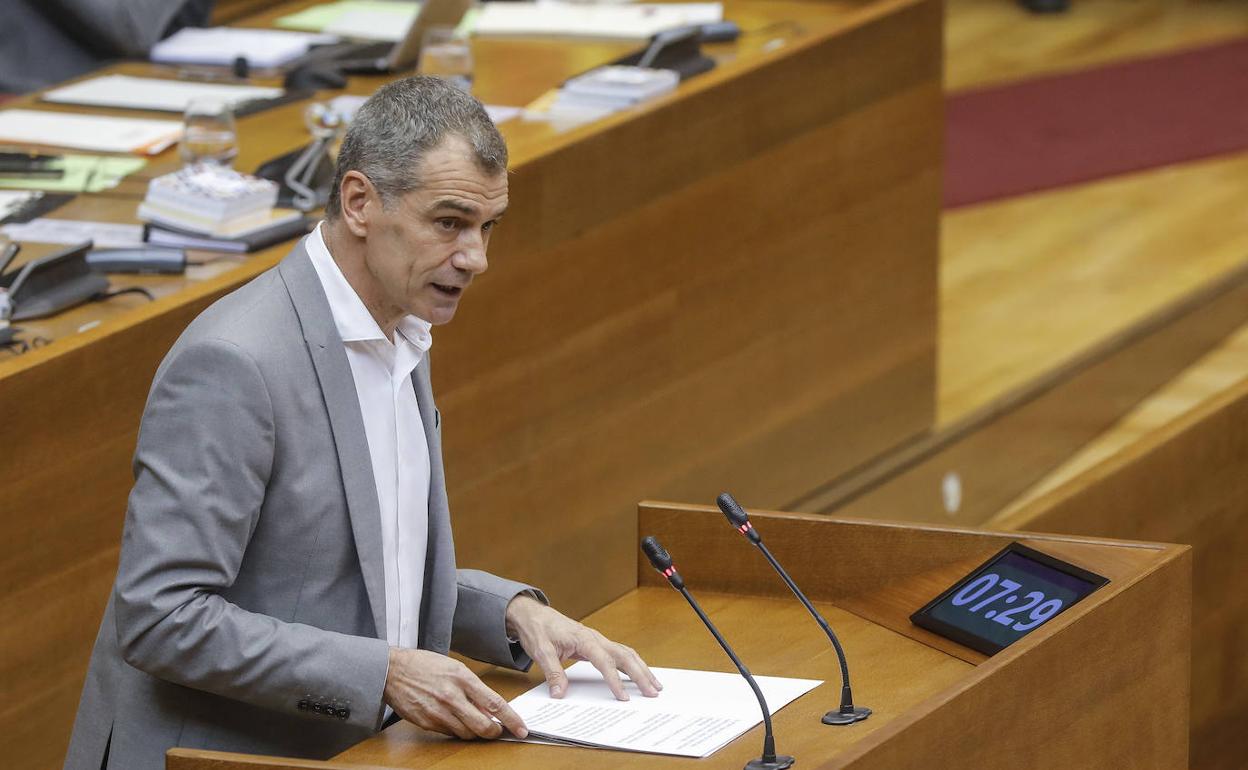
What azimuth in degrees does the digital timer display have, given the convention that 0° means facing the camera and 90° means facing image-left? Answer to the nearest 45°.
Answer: approximately 45°

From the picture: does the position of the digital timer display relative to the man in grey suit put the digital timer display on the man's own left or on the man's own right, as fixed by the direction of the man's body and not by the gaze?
on the man's own left

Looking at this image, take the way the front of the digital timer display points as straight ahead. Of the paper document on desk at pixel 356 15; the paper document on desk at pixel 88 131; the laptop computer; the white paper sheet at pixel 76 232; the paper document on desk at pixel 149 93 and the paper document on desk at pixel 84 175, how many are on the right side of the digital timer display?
6

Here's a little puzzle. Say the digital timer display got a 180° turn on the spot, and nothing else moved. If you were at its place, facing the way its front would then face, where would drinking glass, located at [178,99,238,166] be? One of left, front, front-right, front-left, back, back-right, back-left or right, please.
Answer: left

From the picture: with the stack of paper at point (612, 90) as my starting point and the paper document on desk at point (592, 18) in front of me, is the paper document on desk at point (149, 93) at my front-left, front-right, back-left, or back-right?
front-left

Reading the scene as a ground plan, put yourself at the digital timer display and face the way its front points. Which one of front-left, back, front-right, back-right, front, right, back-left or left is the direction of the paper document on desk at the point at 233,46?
right

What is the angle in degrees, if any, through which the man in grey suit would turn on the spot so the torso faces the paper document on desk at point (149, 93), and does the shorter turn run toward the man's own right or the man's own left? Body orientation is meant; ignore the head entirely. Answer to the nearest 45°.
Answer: approximately 135° to the man's own left

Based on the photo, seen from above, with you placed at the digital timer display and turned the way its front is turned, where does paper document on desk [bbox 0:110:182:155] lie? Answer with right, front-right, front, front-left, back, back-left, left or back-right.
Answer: right

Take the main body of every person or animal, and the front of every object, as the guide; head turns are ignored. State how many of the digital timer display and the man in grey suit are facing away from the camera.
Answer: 0

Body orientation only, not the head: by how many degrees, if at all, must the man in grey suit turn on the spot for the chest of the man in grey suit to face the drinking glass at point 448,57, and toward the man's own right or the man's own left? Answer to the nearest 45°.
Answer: approximately 135° to the man's own left

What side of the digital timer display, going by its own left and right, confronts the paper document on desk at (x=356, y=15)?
right

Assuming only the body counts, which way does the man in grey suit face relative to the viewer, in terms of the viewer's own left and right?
facing the viewer and to the right of the viewer
